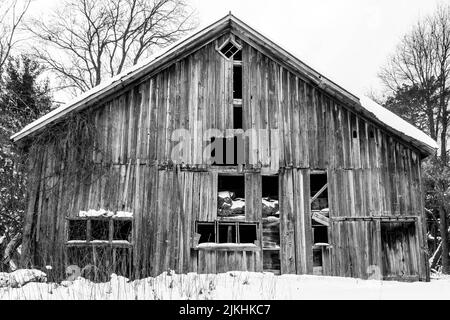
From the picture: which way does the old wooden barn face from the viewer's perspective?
toward the camera

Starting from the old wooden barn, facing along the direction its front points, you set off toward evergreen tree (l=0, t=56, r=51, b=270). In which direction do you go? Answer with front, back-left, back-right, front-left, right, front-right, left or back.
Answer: back-right
